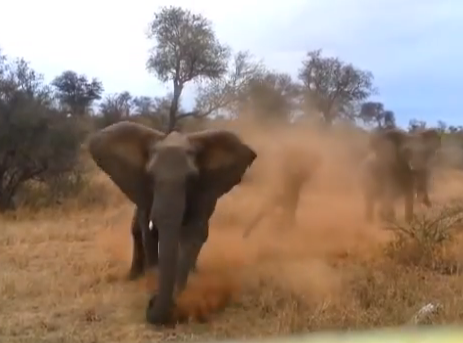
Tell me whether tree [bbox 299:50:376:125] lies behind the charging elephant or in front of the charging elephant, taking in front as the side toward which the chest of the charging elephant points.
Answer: behind

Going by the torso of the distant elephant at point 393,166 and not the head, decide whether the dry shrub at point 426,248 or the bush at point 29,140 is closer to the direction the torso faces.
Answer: the dry shrub

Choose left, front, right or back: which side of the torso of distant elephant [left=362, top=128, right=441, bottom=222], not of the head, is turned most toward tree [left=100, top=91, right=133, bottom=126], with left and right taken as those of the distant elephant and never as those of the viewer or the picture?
back

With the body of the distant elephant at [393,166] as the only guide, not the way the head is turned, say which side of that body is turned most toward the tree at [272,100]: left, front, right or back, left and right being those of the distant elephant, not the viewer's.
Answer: back

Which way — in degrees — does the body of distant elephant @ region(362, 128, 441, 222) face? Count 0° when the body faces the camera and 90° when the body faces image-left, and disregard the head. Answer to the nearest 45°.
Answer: approximately 315°

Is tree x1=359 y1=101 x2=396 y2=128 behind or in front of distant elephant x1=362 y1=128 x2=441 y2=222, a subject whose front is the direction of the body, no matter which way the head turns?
behind

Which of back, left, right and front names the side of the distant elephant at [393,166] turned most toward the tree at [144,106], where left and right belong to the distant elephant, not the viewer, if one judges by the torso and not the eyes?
back

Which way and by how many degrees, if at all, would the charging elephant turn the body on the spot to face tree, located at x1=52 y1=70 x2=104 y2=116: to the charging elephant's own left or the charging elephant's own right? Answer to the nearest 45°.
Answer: approximately 180°
